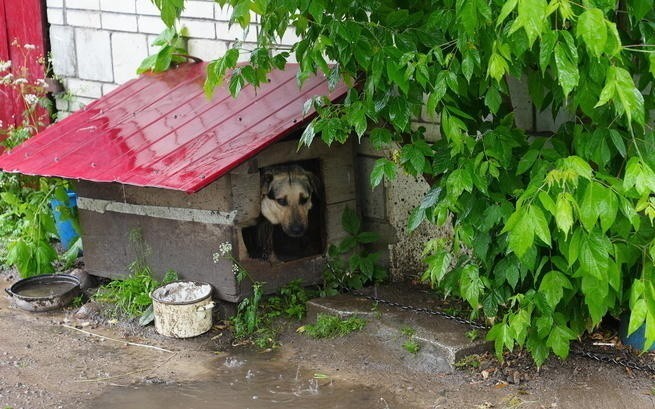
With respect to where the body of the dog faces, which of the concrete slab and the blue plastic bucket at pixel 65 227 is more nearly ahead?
the concrete slab

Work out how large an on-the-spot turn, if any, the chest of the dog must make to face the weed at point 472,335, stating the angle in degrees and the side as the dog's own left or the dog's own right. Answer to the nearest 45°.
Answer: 0° — it already faces it

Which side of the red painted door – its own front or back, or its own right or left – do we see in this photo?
front

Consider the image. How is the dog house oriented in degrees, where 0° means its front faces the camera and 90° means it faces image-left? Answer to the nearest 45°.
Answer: approximately 315°

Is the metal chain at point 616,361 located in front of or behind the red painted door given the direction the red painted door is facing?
in front

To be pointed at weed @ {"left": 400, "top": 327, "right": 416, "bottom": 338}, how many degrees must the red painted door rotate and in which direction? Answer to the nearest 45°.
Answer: approximately 45° to its left

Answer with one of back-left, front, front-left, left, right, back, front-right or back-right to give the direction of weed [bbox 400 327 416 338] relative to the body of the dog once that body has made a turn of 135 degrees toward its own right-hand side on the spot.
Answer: back-left

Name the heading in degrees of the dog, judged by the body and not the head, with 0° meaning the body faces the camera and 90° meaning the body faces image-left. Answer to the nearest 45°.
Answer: approximately 315°

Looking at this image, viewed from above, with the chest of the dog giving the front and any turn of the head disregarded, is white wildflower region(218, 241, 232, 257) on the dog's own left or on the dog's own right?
on the dog's own right

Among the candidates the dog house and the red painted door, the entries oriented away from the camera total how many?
0

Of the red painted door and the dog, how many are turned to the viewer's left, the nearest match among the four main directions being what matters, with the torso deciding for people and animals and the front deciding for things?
0
